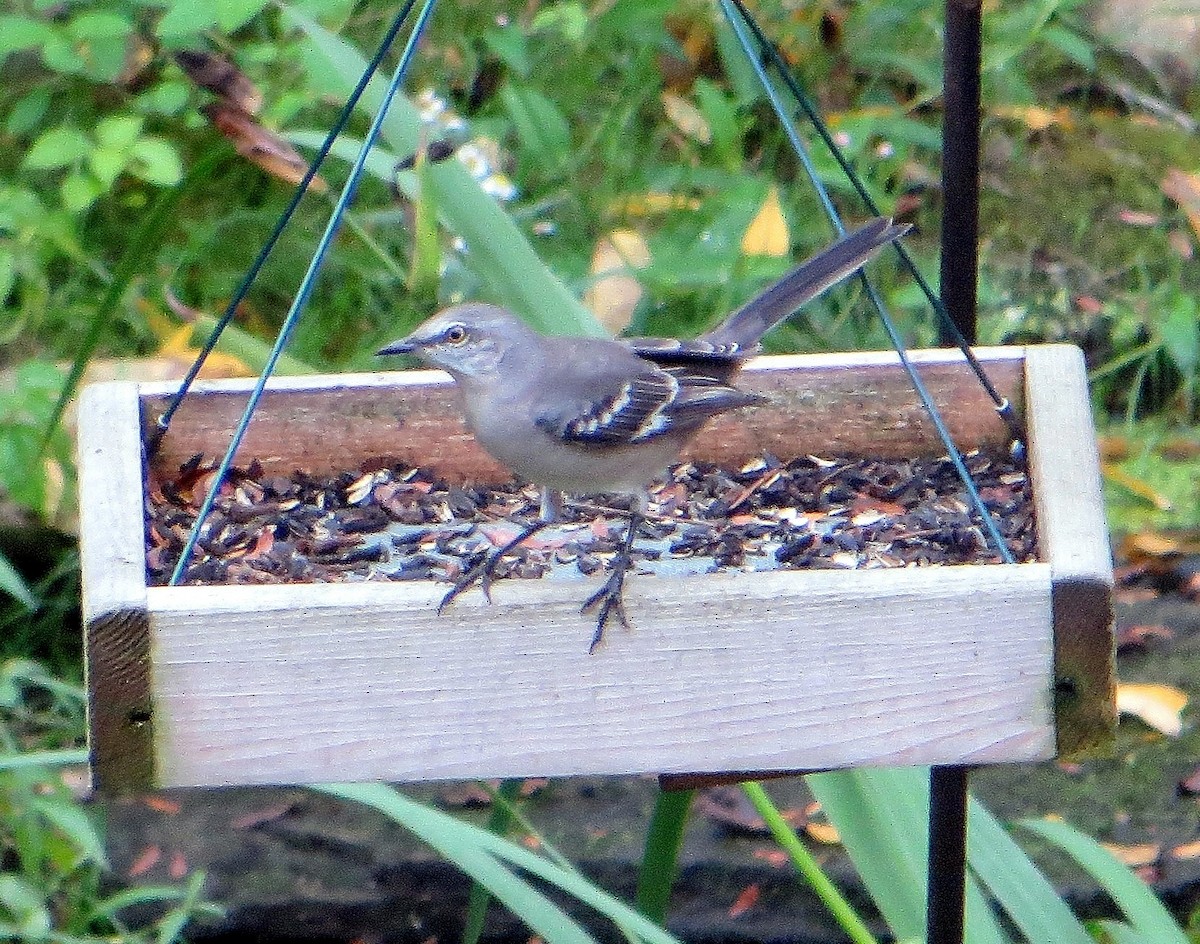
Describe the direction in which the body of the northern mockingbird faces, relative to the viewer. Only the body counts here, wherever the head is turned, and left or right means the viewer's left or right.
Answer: facing to the left of the viewer

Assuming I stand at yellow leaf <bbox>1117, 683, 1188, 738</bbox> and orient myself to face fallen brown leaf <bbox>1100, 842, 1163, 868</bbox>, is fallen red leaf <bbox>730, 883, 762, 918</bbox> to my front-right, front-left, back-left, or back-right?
front-right

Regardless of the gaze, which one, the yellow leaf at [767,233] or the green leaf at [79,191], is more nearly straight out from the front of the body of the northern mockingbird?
the green leaf

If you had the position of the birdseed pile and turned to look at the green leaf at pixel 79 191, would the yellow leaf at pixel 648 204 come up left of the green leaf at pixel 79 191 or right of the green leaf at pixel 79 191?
right

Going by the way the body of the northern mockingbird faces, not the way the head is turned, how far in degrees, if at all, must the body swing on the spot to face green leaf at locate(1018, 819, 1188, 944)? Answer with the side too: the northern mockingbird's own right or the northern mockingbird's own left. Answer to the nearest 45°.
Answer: approximately 180°

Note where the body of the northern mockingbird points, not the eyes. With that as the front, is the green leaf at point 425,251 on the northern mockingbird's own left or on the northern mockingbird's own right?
on the northern mockingbird's own right

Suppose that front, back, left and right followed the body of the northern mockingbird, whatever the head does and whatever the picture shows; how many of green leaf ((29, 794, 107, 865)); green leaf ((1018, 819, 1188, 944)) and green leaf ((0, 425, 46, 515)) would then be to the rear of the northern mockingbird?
1

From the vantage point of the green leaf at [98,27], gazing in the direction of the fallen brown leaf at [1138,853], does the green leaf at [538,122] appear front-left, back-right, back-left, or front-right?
front-left

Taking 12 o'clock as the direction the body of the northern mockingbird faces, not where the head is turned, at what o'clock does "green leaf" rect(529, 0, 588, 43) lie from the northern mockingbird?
The green leaf is roughly at 3 o'clock from the northern mockingbird.

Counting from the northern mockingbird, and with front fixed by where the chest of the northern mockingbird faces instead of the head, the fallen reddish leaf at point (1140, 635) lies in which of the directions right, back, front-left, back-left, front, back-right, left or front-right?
back-right

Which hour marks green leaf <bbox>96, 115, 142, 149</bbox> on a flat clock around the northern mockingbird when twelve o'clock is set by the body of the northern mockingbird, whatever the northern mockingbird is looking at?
The green leaf is roughly at 2 o'clock from the northern mockingbird.

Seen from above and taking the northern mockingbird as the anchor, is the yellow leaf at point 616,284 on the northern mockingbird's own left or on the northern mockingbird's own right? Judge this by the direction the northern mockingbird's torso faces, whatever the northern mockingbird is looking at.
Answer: on the northern mockingbird's own right

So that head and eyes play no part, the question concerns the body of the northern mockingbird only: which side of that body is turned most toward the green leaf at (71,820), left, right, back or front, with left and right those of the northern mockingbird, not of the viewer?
front
